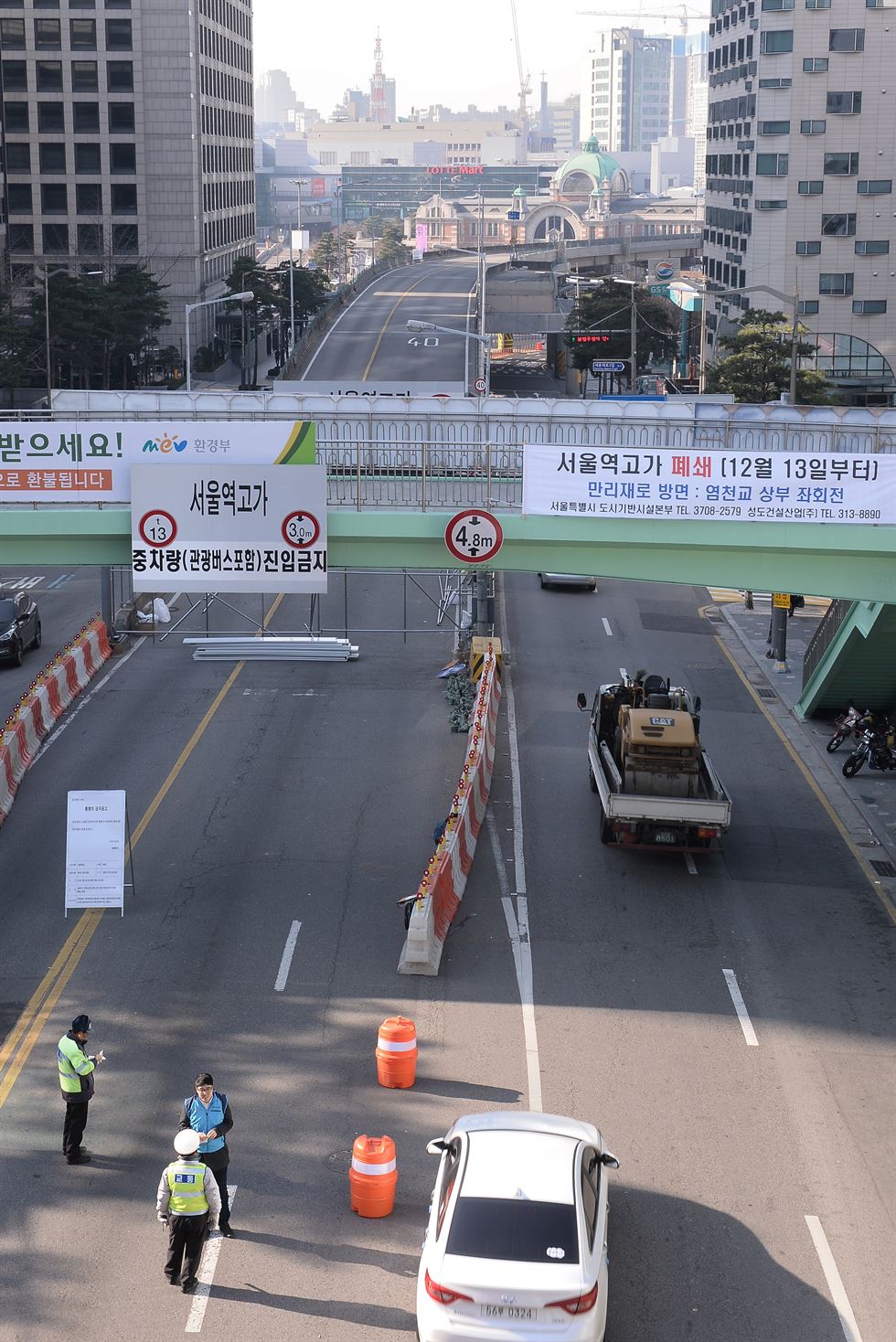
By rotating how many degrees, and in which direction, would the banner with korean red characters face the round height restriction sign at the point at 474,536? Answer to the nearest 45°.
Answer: approximately 90° to its right

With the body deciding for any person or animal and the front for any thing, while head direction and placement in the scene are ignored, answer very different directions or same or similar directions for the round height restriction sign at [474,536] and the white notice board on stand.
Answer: same or similar directions

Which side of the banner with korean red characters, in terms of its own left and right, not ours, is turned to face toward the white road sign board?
right

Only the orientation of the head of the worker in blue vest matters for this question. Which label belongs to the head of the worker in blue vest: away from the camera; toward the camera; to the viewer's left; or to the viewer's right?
toward the camera

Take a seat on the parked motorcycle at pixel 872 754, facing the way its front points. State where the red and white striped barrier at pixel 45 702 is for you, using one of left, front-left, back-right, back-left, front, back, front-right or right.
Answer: front-right

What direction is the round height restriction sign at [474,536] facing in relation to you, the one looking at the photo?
facing the viewer

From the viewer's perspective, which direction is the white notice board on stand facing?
toward the camera

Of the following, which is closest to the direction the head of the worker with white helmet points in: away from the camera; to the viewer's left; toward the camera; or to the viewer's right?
away from the camera

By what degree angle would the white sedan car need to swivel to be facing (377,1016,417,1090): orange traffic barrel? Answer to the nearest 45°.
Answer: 0° — it already faces it

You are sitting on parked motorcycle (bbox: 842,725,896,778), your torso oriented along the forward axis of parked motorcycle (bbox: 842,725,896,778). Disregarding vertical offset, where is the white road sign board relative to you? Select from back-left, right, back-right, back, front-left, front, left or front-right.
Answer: front

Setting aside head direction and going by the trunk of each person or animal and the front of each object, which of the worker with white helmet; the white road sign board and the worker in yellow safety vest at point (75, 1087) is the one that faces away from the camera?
the worker with white helmet

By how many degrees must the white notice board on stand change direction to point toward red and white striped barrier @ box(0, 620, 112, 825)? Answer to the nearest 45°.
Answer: approximately 180°

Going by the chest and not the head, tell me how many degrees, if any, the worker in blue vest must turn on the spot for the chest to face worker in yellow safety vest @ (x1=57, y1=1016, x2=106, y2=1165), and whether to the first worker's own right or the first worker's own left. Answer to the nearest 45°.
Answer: approximately 135° to the first worker's own right

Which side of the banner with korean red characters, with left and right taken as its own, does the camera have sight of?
front

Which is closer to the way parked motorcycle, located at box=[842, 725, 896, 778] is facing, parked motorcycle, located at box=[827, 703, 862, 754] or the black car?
the black car

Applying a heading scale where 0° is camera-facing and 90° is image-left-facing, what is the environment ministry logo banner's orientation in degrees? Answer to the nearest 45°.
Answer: approximately 0°
